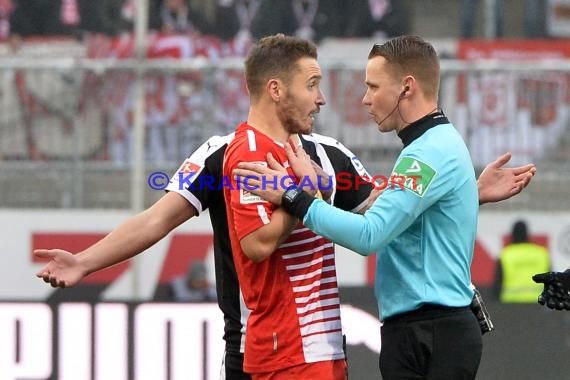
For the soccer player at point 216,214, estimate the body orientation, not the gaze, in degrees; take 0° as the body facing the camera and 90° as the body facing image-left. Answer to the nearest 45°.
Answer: approximately 0°
